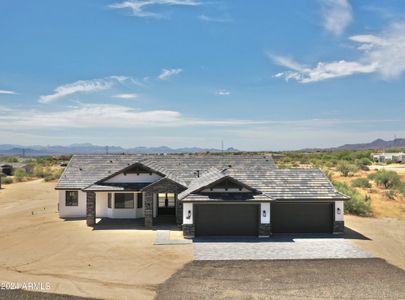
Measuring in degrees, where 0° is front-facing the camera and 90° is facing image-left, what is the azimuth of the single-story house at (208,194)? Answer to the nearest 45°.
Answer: approximately 0°

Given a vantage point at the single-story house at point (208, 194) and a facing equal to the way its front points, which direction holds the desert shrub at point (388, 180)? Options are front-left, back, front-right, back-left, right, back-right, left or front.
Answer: back-left

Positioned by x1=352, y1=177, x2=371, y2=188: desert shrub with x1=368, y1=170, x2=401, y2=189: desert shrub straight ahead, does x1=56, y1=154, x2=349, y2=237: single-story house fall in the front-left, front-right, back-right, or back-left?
back-right

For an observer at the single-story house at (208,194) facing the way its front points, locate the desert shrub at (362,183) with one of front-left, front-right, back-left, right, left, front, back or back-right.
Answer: back-left

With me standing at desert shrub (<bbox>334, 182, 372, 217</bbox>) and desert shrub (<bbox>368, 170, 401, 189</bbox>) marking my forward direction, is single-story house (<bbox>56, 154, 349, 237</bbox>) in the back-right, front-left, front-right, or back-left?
back-left

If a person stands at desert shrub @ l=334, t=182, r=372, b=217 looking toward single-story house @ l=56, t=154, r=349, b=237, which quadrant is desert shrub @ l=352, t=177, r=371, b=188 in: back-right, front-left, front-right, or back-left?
back-right

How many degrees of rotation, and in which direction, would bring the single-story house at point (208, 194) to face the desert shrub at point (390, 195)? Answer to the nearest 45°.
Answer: approximately 135° to its left
